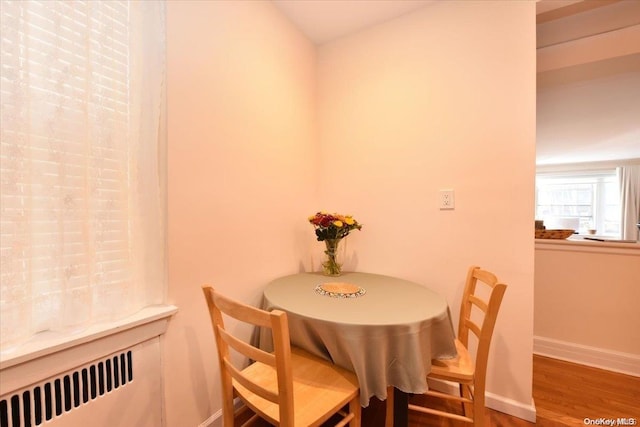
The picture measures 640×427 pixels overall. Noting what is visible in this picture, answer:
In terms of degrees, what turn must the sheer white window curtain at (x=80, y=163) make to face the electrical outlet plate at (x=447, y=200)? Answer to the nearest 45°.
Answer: approximately 45° to its left

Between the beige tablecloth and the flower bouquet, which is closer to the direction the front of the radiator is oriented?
the beige tablecloth

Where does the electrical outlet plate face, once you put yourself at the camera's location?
facing the viewer

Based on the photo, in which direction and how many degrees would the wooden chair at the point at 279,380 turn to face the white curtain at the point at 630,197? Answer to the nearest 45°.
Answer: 0° — it already faces it

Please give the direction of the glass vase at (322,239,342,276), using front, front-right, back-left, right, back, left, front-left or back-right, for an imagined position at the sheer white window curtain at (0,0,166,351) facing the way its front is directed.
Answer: front-left

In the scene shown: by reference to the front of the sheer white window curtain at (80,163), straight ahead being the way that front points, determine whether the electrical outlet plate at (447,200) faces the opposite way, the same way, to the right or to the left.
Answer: to the right

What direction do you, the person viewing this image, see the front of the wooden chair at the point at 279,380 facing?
facing away from the viewer and to the right of the viewer

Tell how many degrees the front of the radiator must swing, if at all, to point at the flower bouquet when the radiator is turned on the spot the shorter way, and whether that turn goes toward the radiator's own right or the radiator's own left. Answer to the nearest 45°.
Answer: approximately 45° to the radiator's own left

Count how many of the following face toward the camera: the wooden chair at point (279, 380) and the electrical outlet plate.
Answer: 1

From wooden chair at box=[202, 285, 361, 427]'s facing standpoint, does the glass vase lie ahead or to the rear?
ahead

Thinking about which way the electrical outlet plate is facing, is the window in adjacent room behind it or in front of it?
behind

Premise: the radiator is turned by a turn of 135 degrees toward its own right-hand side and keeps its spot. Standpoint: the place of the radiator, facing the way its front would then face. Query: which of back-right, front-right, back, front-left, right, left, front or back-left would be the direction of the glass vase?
back

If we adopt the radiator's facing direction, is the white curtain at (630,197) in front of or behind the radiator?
in front

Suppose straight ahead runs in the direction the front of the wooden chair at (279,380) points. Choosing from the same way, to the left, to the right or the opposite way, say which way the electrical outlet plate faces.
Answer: the opposite way

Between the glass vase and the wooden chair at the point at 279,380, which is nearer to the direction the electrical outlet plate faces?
the wooden chair
